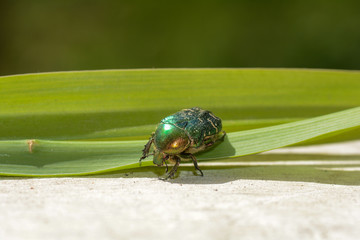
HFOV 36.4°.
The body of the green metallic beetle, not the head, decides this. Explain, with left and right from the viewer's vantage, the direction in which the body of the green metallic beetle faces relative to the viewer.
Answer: facing the viewer and to the left of the viewer
